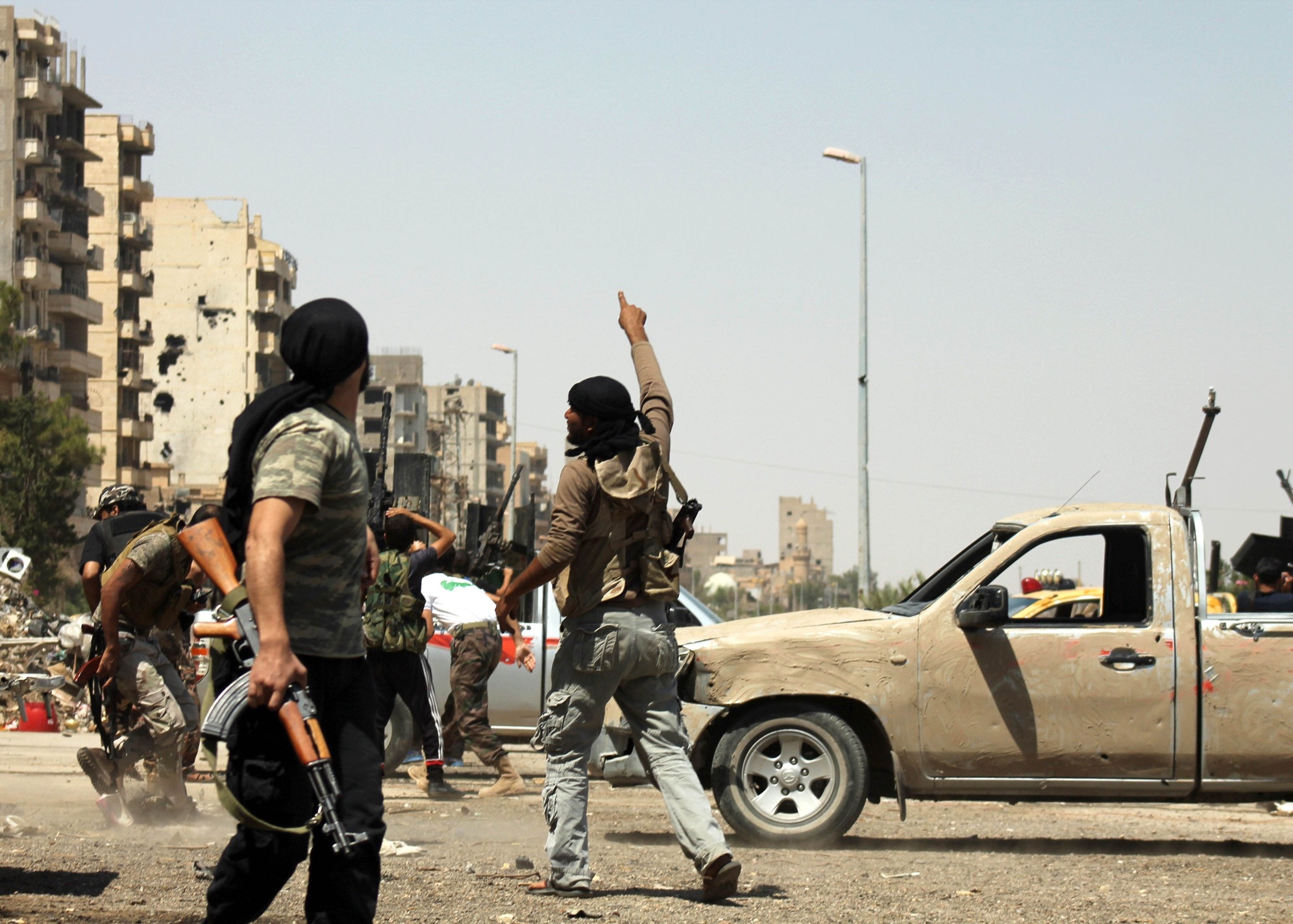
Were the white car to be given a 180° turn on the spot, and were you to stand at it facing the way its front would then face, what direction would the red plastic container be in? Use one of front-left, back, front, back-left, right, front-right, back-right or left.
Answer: front-right

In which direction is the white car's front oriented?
to the viewer's right

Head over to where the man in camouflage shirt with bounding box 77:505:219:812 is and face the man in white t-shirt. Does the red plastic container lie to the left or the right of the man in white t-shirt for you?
left

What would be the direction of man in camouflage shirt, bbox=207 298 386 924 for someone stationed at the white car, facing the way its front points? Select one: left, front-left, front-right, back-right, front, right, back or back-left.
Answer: right

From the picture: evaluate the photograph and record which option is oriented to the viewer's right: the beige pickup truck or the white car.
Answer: the white car

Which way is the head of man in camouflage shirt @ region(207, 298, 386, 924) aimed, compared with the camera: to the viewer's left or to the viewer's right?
to the viewer's right

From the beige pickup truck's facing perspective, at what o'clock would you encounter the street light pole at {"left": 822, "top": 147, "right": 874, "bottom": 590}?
The street light pole is roughly at 3 o'clock from the beige pickup truck.

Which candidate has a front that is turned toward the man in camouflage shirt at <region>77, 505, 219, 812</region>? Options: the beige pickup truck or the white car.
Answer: the beige pickup truck

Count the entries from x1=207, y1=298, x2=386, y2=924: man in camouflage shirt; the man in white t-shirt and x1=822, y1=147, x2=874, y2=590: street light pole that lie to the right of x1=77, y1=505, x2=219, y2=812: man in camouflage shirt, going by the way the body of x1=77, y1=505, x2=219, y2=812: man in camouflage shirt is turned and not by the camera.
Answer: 1

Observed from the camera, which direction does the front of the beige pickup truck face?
facing to the left of the viewer
